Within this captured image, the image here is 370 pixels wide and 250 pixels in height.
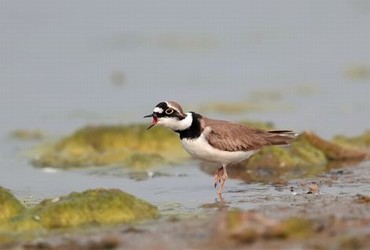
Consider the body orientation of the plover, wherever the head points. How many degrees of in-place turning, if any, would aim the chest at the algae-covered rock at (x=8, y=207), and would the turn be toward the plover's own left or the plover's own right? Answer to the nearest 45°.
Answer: approximately 45° to the plover's own left

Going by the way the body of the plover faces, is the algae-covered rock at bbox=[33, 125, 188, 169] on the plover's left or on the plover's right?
on the plover's right

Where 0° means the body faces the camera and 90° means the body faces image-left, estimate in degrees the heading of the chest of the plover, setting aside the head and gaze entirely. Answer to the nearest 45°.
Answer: approximately 90°

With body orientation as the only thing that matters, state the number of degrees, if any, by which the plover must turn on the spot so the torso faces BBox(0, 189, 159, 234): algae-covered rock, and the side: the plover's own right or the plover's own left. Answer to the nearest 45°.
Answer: approximately 45° to the plover's own left
